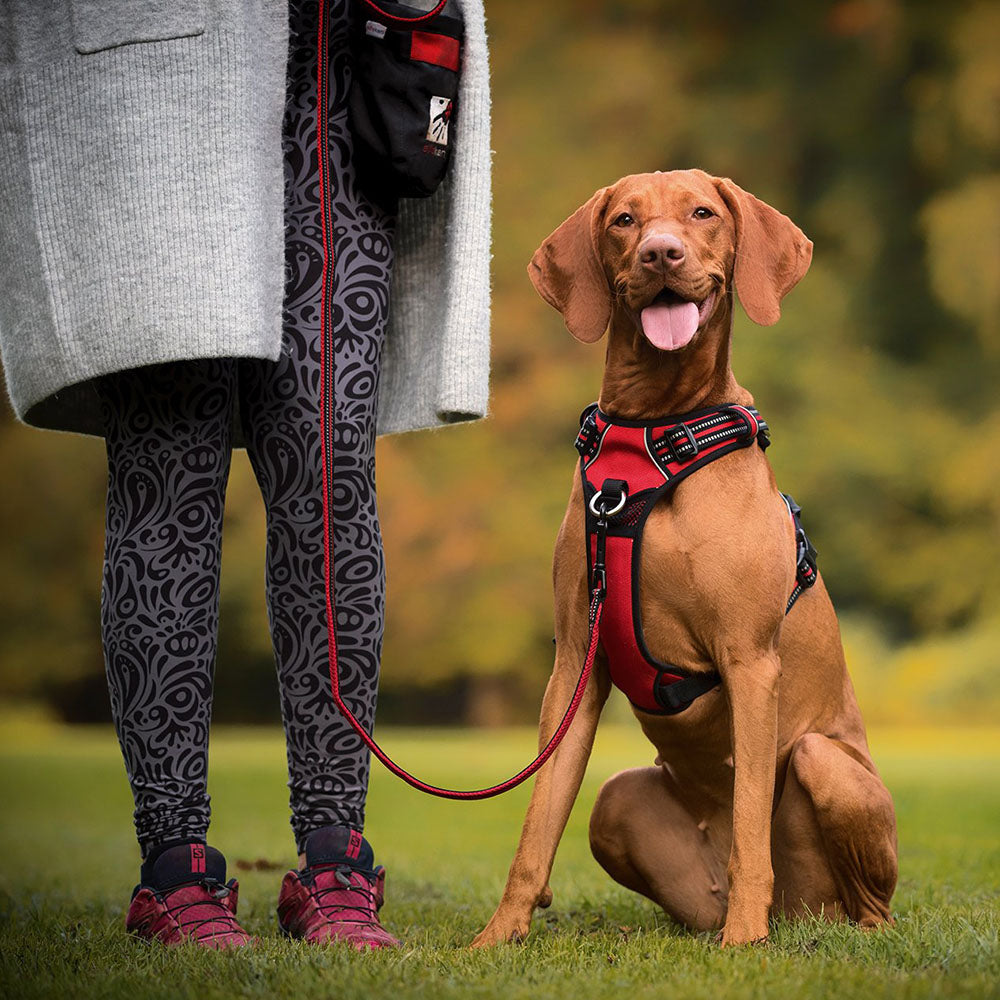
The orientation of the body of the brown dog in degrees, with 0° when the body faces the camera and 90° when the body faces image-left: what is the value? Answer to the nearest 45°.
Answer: approximately 45°
